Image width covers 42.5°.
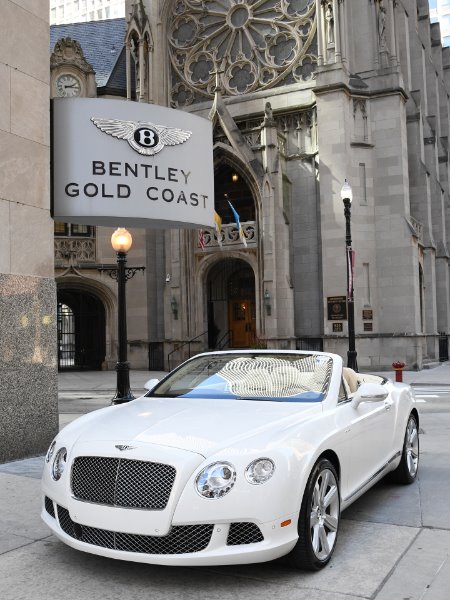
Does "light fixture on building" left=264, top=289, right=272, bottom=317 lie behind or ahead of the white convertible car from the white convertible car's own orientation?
behind

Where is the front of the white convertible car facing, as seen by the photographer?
facing the viewer and to the left of the viewer

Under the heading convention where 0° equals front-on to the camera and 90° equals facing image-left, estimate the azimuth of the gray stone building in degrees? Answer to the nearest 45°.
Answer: approximately 45°

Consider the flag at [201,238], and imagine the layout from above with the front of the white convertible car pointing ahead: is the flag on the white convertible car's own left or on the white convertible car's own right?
on the white convertible car's own right

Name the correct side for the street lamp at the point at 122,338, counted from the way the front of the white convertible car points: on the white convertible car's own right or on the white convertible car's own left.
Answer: on the white convertible car's own right

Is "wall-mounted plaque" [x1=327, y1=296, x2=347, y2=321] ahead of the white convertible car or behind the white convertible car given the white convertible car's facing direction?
behind

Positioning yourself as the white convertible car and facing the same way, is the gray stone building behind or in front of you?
behind

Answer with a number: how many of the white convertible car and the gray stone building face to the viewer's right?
0

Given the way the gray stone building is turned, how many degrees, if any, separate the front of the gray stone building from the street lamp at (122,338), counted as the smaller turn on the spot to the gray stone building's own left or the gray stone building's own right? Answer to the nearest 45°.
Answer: approximately 45° to the gray stone building's own left

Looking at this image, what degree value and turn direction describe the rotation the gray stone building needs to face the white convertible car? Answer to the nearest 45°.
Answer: approximately 45° to its left
